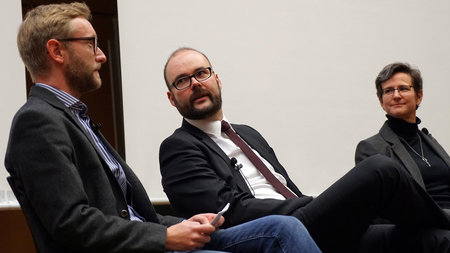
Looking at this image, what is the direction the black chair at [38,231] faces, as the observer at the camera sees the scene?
facing to the right of the viewer
